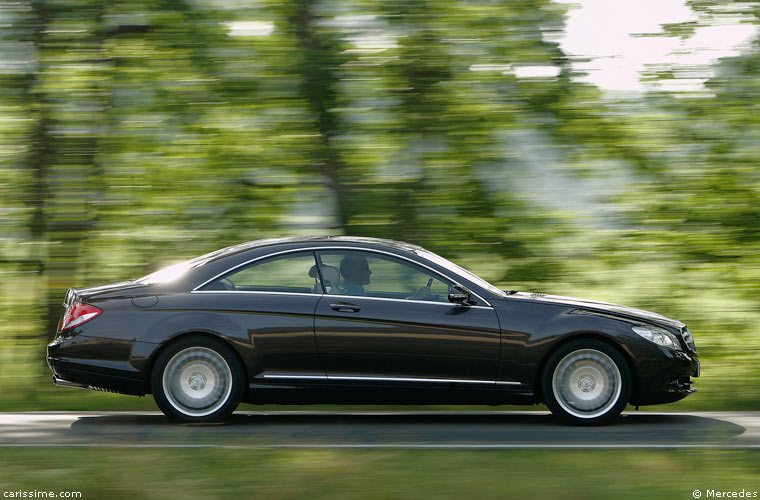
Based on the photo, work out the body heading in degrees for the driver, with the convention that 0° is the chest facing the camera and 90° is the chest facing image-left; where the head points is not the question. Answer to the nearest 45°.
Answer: approximately 270°

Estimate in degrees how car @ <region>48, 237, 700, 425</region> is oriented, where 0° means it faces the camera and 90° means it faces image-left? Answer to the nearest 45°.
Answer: approximately 270°

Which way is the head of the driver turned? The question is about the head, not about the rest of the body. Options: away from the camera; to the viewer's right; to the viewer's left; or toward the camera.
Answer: to the viewer's right
